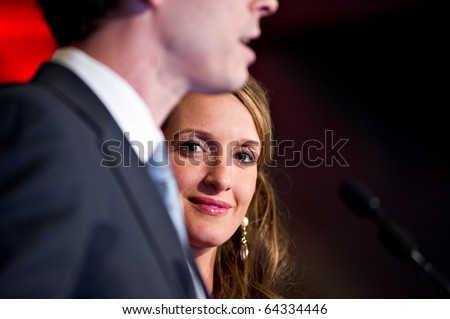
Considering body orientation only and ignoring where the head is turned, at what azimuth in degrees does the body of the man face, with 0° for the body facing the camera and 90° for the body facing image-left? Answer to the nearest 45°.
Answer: approximately 270°

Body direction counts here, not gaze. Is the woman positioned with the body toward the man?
yes

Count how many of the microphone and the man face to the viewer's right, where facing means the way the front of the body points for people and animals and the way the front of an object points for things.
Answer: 1

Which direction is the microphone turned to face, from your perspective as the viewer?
facing to the left of the viewer

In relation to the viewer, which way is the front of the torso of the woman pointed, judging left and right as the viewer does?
facing the viewer

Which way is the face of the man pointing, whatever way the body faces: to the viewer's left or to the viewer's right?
to the viewer's right

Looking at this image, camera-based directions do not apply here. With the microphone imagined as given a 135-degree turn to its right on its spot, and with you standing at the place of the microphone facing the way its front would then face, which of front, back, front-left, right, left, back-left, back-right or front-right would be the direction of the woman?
left

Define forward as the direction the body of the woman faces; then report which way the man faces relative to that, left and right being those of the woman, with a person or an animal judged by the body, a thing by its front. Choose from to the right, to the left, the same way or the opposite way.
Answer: to the left
